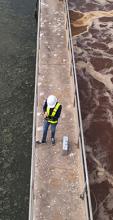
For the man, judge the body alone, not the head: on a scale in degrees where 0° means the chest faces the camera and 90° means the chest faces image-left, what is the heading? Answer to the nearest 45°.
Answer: approximately 45°
